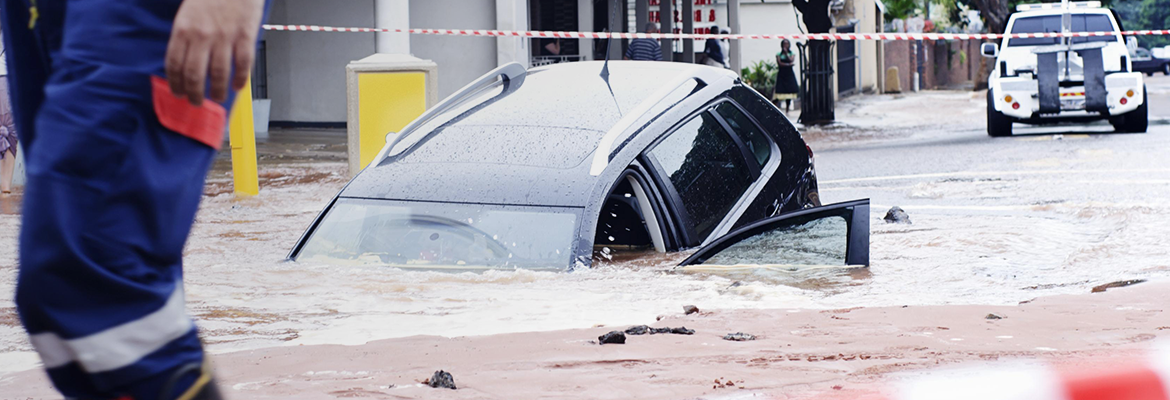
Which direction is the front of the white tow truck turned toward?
away from the camera

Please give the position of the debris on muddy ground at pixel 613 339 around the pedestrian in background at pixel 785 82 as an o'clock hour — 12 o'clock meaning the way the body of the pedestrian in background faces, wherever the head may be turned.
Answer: The debris on muddy ground is roughly at 12 o'clock from the pedestrian in background.

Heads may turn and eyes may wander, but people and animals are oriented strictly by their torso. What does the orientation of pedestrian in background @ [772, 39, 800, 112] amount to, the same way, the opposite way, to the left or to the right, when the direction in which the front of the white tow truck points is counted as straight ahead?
the opposite way

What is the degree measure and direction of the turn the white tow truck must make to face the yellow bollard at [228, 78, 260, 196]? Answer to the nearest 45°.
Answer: approximately 135° to its left

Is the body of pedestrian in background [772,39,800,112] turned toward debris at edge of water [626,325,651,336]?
yes

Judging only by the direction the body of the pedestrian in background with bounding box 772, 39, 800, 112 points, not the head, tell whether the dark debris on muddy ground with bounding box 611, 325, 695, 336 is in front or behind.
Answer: in front

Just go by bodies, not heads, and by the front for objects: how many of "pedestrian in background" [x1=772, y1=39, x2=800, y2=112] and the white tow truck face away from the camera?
1

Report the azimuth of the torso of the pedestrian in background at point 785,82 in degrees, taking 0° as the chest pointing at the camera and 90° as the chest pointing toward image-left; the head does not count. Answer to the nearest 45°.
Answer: approximately 0°

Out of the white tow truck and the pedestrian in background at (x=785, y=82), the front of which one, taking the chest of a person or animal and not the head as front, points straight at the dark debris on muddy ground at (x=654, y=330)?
the pedestrian in background

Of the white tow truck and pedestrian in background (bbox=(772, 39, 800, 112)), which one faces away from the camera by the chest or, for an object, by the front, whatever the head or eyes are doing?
the white tow truck

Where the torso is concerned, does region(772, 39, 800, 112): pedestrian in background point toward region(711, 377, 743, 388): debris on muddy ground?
yes

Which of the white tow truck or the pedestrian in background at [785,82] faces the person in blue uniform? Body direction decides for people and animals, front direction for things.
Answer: the pedestrian in background

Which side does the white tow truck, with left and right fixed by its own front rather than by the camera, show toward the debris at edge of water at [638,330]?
back

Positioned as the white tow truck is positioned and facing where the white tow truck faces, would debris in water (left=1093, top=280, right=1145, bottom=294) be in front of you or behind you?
behind
